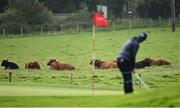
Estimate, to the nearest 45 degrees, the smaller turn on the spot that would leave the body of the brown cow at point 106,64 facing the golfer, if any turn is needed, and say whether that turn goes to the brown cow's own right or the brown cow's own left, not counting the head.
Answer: approximately 90° to the brown cow's own left

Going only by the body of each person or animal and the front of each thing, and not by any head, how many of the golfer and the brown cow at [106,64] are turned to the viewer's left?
1

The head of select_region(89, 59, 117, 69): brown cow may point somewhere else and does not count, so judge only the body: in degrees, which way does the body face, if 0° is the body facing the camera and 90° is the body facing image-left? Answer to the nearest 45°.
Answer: approximately 90°

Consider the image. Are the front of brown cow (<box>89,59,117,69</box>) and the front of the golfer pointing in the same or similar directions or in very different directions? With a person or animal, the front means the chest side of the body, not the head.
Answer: very different directions

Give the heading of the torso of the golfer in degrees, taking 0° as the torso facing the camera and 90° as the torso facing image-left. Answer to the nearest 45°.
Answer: approximately 270°

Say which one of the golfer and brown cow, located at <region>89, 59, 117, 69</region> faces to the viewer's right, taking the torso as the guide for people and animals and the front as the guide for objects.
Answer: the golfer

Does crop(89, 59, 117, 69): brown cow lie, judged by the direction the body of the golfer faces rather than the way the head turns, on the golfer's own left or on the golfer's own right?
on the golfer's own left
